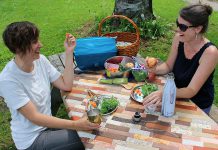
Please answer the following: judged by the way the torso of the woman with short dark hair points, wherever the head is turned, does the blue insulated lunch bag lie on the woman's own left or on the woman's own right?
on the woman's own left

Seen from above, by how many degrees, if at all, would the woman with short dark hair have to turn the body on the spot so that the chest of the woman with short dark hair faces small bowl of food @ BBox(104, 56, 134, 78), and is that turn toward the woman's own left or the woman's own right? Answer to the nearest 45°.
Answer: approximately 90° to the woman's own left

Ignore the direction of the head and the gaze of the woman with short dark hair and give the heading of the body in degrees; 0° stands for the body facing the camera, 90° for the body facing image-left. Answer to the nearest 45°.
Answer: approximately 315°

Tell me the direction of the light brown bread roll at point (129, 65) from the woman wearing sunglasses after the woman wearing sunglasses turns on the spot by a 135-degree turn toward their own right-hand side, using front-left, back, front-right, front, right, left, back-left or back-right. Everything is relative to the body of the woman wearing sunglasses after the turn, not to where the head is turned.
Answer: left

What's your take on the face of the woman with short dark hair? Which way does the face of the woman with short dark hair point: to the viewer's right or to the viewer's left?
to the viewer's right

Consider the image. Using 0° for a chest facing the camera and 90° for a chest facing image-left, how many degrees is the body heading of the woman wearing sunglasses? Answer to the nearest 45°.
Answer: approximately 45°

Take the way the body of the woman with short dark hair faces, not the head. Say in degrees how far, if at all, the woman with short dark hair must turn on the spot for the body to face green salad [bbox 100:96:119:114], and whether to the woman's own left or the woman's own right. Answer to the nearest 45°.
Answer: approximately 45° to the woman's own left

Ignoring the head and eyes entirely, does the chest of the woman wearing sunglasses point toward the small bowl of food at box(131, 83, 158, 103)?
yes

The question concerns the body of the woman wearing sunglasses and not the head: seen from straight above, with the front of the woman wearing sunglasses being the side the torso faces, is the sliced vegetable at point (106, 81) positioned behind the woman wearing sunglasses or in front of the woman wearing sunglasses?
in front

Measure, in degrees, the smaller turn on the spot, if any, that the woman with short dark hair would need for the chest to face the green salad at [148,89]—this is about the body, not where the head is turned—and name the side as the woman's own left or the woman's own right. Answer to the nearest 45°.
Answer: approximately 45° to the woman's own left

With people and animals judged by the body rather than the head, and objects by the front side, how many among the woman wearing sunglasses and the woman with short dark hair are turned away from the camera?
0

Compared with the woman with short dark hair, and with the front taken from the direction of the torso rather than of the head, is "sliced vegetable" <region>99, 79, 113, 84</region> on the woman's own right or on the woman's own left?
on the woman's own left
